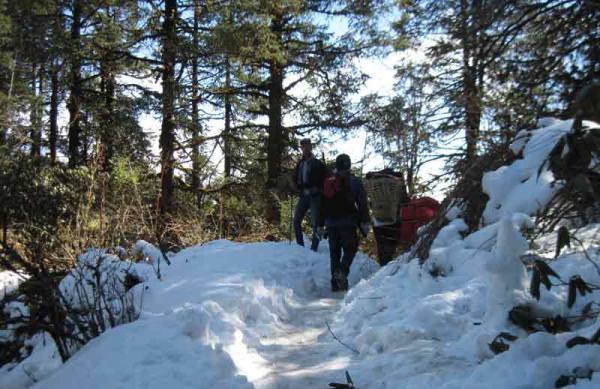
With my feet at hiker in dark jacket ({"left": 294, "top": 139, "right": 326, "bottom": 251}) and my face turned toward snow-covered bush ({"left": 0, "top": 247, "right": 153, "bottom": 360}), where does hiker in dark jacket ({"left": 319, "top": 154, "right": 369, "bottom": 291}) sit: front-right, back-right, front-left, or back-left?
front-left

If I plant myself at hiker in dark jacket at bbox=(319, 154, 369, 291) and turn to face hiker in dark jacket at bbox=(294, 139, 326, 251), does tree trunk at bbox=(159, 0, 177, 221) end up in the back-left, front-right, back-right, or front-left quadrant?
front-left

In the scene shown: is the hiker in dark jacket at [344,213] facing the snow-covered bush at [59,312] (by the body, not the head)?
no

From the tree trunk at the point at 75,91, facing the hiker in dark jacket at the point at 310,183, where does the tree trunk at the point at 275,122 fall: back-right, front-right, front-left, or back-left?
front-left
